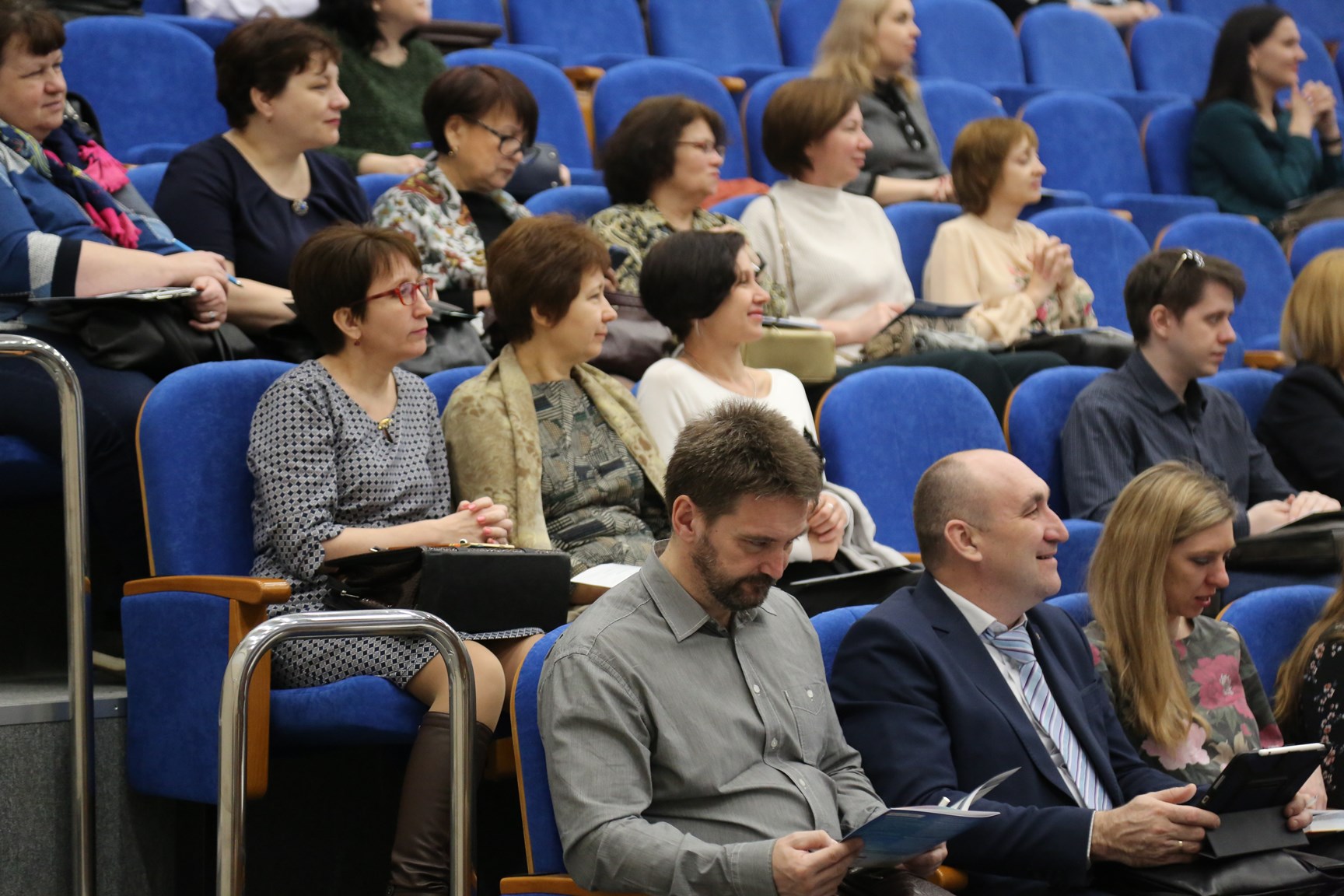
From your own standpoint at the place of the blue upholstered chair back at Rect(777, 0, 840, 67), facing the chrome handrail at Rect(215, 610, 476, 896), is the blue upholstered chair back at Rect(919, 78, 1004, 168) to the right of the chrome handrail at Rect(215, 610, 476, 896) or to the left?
left

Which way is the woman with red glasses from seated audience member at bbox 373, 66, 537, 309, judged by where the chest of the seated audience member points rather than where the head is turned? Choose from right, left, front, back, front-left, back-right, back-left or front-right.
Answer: front-right

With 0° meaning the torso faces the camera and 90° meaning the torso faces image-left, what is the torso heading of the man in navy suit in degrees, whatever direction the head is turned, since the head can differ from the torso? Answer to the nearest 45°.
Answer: approximately 315°

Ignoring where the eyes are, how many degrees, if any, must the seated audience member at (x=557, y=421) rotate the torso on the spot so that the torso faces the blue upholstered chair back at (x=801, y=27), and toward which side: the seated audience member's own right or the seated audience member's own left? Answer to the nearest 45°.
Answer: approximately 135° to the seated audience member's own left

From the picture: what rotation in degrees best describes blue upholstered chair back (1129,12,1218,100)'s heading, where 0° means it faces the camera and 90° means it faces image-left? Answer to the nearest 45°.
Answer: approximately 315°

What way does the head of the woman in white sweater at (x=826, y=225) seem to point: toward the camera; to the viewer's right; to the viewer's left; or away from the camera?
to the viewer's right

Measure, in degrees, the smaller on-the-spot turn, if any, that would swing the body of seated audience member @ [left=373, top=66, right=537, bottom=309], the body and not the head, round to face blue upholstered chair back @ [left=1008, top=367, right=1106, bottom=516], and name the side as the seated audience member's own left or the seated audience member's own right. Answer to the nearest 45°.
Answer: approximately 45° to the seated audience member's own left

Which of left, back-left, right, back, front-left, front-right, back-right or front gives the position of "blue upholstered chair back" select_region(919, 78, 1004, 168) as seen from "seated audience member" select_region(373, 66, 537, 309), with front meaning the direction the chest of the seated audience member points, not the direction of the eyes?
left

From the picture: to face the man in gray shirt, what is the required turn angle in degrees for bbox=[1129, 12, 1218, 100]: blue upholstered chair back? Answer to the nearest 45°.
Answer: approximately 45° to its right

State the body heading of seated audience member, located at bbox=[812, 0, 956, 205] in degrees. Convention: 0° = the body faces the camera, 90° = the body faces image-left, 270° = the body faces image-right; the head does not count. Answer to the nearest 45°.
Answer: approximately 315°
